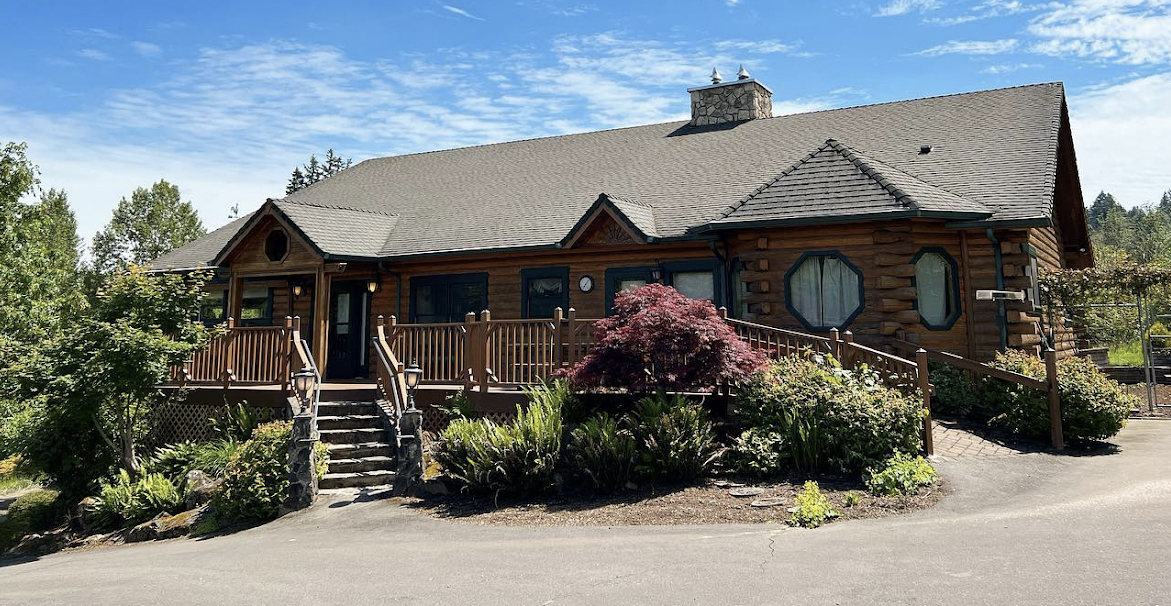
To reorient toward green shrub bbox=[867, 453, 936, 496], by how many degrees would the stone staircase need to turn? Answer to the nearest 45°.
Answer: approximately 45° to its left

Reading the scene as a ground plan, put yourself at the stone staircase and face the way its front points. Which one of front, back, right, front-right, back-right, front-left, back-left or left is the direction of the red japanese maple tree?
front-left

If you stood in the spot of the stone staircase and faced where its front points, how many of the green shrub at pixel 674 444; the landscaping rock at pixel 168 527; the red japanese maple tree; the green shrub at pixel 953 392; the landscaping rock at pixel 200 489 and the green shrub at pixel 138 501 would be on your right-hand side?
3

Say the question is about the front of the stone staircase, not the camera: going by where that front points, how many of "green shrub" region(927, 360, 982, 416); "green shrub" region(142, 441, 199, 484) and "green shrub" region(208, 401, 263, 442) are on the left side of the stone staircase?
1

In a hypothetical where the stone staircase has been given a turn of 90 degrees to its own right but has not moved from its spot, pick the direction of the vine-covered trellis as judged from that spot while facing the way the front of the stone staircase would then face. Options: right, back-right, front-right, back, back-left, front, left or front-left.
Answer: back

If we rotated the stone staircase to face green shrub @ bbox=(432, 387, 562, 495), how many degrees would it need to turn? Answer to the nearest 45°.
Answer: approximately 45° to its left

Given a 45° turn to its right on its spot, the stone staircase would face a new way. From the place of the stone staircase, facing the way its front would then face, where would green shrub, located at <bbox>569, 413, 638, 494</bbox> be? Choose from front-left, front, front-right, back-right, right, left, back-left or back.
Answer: left

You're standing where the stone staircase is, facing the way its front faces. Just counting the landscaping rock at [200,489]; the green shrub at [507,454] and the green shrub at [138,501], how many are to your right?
2

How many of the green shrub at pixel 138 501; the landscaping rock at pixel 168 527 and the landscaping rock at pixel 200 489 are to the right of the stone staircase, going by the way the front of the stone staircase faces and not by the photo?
3

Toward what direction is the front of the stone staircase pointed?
toward the camera

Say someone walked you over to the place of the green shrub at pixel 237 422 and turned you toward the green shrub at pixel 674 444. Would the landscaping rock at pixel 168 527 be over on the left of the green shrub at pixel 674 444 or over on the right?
right

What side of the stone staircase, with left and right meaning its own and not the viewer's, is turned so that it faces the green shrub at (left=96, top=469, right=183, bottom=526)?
right

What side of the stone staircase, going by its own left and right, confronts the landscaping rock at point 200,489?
right

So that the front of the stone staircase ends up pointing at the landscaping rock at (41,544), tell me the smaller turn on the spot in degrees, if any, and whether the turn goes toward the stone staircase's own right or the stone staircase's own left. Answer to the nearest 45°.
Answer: approximately 90° to the stone staircase's own right

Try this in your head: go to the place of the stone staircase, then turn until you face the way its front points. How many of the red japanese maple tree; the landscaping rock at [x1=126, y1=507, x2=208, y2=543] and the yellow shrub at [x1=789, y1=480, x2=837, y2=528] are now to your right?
1
